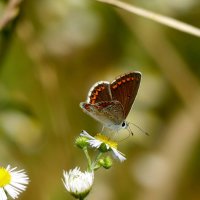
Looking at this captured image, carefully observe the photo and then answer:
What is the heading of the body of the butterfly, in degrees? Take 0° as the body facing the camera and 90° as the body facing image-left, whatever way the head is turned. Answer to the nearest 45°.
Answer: approximately 270°
